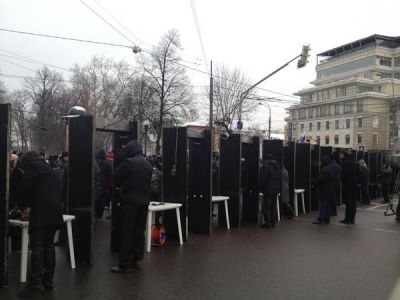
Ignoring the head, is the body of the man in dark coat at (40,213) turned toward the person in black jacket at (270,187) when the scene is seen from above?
no

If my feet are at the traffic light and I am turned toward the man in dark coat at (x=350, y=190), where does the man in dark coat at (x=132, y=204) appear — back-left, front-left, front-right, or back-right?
front-right

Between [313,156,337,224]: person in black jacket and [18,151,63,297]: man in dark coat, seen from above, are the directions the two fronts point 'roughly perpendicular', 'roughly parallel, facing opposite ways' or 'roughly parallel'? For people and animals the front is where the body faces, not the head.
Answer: roughly parallel

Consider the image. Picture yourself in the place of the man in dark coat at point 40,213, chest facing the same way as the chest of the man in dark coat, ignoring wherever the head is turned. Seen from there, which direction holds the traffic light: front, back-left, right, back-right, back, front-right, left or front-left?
right

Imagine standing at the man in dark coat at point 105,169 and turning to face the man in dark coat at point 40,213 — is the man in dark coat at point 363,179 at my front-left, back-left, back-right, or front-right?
back-left

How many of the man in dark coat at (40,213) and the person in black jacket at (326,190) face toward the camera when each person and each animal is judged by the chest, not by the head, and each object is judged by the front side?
0

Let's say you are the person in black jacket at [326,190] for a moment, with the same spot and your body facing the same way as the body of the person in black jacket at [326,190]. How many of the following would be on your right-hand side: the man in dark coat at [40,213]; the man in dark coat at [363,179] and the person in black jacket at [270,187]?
1

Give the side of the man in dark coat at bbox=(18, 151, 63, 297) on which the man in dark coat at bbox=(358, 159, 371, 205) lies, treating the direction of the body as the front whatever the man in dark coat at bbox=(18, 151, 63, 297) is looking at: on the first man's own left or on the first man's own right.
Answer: on the first man's own right

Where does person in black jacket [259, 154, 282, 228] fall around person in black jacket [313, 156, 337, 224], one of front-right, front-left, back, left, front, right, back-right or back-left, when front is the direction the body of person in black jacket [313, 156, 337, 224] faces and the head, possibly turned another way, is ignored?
front-left

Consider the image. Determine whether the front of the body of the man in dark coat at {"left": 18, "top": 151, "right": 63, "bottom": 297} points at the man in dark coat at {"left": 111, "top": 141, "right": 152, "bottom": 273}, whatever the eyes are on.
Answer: no

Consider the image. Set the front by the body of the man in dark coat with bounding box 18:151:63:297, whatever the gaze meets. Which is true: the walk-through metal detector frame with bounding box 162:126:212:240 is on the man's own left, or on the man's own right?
on the man's own right

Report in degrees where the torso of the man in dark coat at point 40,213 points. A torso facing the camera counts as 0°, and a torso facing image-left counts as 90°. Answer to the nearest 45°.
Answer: approximately 135°
